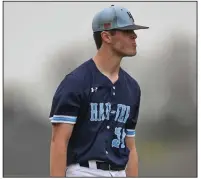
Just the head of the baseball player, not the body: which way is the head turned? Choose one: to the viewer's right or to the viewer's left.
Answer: to the viewer's right

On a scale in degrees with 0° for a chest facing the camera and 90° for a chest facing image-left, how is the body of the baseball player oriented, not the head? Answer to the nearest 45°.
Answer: approximately 315°
